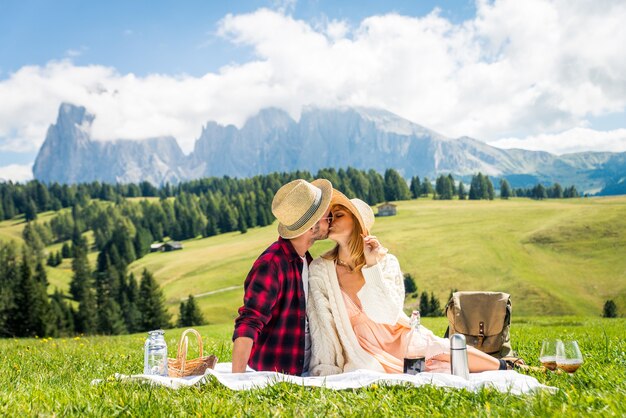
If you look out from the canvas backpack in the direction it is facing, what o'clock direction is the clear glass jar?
The clear glass jar is roughly at 2 o'clock from the canvas backpack.

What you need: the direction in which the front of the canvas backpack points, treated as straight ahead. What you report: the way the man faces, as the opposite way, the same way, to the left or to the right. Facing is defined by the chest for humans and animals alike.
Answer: to the left

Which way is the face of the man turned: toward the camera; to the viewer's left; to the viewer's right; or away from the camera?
to the viewer's right

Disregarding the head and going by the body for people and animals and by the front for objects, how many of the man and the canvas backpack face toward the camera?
1

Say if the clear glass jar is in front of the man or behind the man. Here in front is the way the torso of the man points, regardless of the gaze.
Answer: behind

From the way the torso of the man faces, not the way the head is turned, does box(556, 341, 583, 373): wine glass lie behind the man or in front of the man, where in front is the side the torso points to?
in front

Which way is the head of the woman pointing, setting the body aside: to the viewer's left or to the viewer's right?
to the viewer's left

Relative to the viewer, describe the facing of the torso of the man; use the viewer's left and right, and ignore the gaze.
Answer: facing to the right of the viewer

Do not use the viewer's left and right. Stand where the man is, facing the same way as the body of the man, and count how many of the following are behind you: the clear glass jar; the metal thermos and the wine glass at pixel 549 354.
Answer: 1

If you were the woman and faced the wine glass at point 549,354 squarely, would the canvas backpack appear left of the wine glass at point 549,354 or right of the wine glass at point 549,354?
left

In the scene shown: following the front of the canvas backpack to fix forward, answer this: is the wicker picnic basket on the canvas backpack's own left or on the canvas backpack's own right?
on the canvas backpack's own right

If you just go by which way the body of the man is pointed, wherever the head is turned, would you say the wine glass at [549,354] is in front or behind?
in front

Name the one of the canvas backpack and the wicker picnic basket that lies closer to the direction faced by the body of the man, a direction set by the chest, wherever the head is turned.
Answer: the canvas backpack

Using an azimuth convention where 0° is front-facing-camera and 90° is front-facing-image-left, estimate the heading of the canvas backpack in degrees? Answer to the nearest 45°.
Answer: approximately 0°
